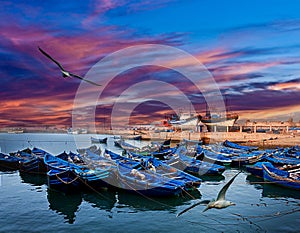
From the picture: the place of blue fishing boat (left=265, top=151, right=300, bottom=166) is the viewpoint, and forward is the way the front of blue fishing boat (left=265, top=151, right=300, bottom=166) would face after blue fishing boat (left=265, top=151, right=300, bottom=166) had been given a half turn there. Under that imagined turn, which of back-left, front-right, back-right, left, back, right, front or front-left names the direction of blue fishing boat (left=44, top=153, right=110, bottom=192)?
back-right

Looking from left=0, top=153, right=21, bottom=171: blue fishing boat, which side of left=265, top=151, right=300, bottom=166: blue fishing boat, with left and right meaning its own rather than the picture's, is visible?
front

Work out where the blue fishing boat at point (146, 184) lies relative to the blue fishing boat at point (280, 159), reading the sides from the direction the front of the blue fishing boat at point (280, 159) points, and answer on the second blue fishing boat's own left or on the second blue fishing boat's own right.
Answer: on the second blue fishing boat's own left

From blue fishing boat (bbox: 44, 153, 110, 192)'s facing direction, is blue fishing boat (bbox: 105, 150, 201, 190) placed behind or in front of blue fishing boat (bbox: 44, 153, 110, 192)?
behind

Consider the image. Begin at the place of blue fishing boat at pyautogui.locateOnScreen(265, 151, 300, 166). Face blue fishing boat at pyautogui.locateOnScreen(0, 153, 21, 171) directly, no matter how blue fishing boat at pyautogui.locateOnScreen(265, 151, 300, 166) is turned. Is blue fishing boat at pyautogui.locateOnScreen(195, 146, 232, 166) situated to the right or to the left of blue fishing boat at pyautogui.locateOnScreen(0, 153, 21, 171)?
right

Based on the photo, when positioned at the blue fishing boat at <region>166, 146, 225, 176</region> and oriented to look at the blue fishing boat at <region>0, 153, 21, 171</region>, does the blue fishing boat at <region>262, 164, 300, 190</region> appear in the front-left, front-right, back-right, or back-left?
back-left

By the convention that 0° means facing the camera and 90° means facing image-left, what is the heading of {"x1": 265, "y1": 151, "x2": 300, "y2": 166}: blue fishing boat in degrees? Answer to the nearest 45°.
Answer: approximately 90°

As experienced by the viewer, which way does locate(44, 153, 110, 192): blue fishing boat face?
facing away from the viewer and to the left of the viewer
